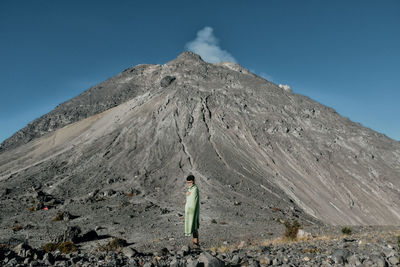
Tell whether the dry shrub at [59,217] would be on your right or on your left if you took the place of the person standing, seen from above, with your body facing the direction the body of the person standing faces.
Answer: on your right

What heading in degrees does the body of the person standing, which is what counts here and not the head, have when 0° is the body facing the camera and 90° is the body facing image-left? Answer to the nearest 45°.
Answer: approximately 45°

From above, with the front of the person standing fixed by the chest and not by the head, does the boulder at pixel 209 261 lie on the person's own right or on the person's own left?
on the person's own left

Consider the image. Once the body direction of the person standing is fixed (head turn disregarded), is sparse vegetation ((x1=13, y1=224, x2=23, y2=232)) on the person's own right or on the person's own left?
on the person's own right

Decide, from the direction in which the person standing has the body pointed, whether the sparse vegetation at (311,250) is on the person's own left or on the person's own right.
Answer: on the person's own left
